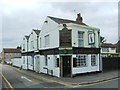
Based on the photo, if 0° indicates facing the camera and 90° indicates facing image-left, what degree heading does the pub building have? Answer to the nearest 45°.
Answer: approximately 0°
